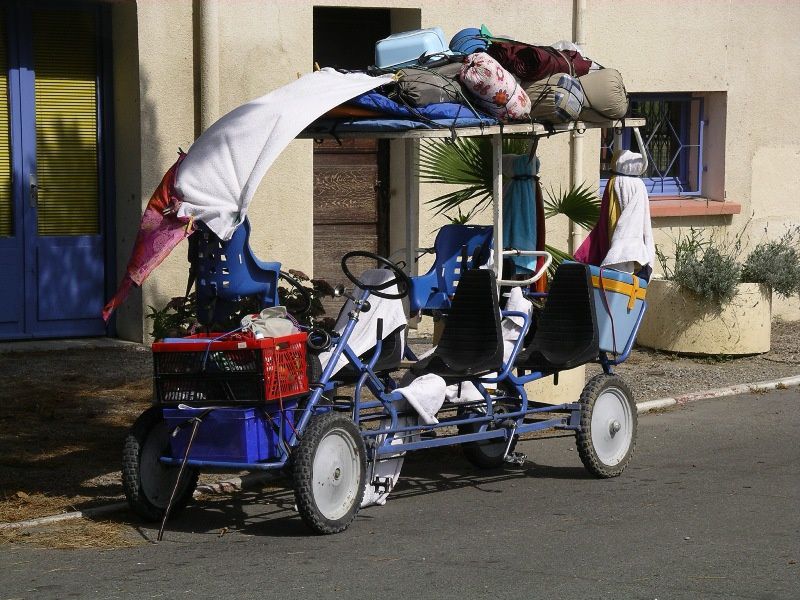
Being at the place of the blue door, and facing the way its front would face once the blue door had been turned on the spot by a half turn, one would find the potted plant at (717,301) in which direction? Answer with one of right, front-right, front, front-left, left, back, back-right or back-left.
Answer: right

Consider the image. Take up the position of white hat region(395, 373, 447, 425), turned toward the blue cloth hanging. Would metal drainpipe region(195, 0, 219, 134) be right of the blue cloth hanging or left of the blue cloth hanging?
left

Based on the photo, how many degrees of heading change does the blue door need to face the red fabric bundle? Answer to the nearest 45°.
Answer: approximately 45° to its left

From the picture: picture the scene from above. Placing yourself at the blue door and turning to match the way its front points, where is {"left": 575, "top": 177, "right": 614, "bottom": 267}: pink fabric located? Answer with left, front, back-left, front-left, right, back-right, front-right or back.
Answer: front-left

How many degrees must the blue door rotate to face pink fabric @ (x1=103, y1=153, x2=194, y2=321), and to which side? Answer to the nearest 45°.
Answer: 0° — it already faces it

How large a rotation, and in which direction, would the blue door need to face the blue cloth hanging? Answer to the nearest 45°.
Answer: approximately 45° to its left

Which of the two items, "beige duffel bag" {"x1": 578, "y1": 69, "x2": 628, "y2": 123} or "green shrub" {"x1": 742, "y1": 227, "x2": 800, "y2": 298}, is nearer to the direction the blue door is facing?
the beige duffel bag

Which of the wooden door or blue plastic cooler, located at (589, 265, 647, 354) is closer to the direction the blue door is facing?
the blue plastic cooler

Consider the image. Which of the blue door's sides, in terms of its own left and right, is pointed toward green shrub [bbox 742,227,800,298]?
left

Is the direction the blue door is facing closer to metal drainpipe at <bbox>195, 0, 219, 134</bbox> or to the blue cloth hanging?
the blue cloth hanging

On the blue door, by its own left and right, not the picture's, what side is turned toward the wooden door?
left

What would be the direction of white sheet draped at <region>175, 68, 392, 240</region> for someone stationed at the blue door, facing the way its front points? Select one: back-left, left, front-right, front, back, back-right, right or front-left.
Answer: front

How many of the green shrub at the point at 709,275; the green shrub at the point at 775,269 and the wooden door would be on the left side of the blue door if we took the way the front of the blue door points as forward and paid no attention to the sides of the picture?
3

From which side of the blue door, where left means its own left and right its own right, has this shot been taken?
front
